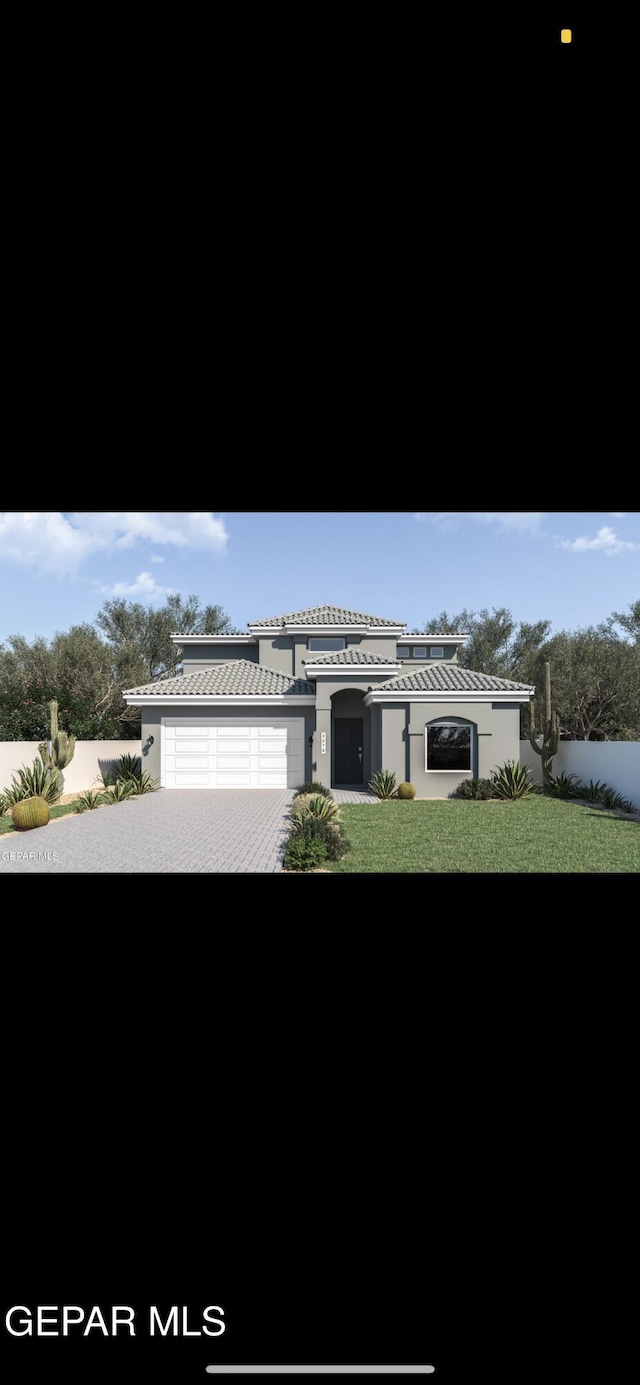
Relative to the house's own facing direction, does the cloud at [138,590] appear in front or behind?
behind

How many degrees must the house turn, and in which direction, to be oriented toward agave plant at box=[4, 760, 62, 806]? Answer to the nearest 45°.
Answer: approximately 45° to its right

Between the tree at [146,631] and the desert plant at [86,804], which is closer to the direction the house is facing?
the desert plant

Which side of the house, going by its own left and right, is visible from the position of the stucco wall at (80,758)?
right

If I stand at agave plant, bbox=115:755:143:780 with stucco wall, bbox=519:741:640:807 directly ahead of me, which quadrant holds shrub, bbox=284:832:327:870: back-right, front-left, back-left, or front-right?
front-right

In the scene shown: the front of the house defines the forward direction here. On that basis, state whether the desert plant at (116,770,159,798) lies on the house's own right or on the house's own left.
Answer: on the house's own right

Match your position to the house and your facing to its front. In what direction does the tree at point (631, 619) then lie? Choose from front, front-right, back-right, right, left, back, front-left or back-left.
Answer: back-left

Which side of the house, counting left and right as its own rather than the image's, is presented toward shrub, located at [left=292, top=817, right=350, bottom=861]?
front

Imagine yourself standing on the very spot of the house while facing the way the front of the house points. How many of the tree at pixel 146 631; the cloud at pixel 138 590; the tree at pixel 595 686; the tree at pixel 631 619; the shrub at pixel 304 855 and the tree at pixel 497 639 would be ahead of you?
1

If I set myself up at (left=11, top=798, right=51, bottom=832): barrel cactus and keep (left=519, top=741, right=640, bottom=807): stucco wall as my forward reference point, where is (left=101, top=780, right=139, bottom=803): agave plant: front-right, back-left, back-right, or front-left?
front-left

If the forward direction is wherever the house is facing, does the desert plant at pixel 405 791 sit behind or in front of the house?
in front

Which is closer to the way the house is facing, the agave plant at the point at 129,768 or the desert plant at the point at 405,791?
the desert plant

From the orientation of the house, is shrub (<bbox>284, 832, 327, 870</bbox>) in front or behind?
in front

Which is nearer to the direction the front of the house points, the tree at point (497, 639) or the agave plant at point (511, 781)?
the agave plant

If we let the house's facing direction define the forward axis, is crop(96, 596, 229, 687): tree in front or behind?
behind

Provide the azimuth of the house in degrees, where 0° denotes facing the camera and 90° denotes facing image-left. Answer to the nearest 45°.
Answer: approximately 0°
